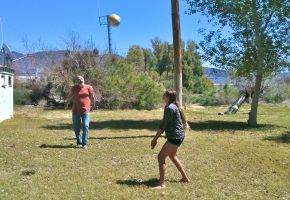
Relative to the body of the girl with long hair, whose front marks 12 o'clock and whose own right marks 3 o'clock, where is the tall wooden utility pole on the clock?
The tall wooden utility pole is roughly at 3 o'clock from the girl with long hair.

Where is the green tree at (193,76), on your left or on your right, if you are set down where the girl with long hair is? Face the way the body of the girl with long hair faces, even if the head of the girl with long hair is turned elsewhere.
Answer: on your right

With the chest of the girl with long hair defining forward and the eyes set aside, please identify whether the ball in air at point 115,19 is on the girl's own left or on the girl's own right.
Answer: on the girl's own right

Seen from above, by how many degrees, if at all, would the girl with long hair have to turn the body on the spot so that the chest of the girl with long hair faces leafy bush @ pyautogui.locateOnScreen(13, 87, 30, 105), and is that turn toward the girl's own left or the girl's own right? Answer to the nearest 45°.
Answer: approximately 45° to the girl's own right

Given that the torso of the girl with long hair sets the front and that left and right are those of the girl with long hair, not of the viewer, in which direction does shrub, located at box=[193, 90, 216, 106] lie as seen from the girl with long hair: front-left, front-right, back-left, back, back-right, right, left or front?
right

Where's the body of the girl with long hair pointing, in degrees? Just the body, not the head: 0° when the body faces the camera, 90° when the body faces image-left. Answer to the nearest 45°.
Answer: approximately 90°

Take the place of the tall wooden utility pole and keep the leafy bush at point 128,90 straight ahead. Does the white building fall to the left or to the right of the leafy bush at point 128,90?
left
